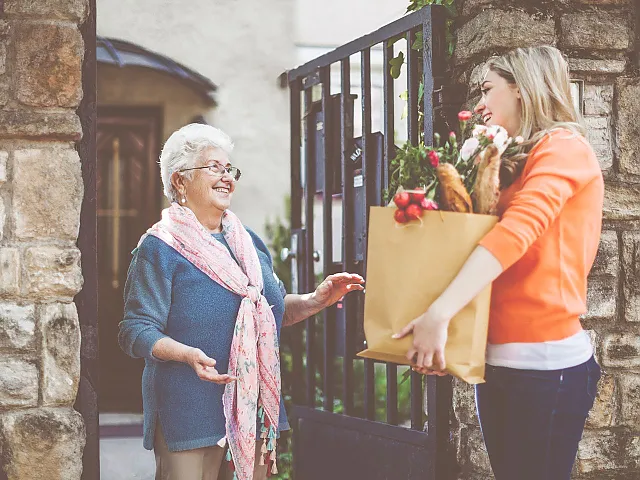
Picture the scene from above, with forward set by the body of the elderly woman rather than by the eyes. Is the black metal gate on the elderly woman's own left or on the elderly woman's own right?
on the elderly woman's own left

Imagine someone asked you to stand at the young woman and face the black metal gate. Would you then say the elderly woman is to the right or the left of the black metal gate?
left

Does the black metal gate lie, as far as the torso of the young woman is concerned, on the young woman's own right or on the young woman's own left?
on the young woman's own right

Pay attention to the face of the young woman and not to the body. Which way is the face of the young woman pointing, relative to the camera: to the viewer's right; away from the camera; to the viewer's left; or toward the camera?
to the viewer's left

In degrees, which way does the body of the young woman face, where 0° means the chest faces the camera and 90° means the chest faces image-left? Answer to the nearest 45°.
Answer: approximately 90°

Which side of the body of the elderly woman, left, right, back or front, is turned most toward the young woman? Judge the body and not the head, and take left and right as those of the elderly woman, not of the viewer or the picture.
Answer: front

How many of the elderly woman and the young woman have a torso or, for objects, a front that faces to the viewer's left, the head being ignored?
1

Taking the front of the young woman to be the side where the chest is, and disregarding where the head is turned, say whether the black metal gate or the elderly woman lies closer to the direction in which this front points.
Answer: the elderly woman

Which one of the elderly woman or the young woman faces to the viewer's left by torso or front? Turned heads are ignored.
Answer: the young woman

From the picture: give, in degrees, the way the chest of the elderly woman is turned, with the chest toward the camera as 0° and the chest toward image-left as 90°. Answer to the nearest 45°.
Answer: approximately 315°

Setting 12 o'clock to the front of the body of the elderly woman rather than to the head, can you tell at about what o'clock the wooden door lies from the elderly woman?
The wooden door is roughly at 7 o'clock from the elderly woman.

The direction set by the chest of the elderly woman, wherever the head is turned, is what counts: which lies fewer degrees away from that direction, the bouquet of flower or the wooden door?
the bouquet of flower

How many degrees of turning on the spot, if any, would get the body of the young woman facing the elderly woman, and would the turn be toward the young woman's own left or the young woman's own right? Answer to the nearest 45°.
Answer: approximately 45° to the young woman's own right
